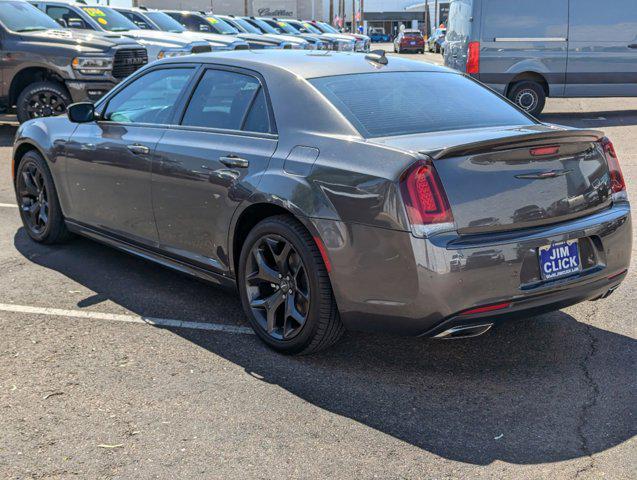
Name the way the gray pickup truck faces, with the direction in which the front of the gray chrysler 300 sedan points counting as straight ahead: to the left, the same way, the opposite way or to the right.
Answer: the opposite way

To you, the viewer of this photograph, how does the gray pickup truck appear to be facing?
facing the viewer and to the right of the viewer

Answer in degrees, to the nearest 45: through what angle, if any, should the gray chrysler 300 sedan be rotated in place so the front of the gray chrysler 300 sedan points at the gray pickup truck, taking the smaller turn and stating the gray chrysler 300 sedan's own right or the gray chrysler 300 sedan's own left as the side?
0° — it already faces it

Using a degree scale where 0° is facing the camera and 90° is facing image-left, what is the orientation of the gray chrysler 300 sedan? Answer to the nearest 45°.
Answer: approximately 135°

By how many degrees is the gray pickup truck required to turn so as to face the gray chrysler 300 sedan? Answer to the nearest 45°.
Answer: approximately 45° to its right
